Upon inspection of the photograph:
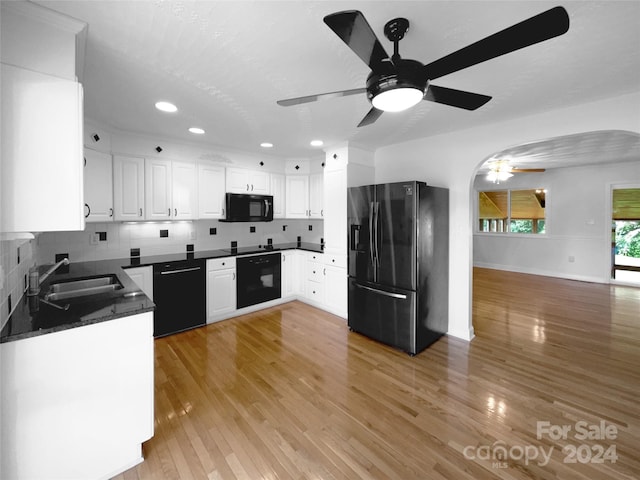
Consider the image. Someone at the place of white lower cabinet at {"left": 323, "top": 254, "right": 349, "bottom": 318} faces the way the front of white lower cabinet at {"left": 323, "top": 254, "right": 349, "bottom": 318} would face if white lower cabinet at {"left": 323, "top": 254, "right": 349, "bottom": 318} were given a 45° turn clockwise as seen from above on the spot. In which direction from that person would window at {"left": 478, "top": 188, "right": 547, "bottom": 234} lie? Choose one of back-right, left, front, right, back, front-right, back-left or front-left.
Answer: back-right

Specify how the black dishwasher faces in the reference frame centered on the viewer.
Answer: facing the viewer and to the right of the viewer

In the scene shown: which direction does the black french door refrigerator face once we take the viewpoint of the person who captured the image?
facing the viewer and to the left of the viewer

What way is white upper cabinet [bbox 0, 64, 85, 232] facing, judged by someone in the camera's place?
facing to the right of the viewer

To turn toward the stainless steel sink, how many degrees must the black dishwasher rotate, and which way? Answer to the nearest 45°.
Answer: approximately 90° to its right

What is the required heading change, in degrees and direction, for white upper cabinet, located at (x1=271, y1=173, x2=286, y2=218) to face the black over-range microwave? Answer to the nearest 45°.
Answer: approximately 90° to its right

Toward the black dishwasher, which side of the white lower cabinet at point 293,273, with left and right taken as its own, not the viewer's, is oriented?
right

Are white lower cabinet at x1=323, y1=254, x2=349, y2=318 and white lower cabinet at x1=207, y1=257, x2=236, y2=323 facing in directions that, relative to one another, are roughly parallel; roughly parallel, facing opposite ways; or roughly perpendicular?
roughly perpendicular
